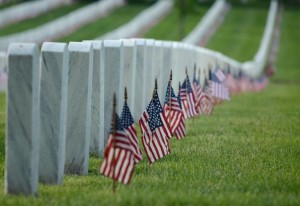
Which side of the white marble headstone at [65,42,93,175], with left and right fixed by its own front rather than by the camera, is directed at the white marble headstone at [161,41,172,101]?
left

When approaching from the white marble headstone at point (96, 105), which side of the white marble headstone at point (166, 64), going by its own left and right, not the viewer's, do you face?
right

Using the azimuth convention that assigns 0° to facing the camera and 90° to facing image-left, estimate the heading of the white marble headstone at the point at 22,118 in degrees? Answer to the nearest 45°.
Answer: approximately 270°

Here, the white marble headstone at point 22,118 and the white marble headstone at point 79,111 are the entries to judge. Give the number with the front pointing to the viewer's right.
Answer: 2

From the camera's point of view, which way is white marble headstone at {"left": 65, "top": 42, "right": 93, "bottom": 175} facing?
to the viewer's right

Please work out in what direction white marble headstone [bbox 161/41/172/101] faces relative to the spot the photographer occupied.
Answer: facing to the right of the viewer

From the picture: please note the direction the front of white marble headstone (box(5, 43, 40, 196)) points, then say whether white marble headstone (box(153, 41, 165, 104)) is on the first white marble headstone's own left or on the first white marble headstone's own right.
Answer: on the first white marble headstone's own left

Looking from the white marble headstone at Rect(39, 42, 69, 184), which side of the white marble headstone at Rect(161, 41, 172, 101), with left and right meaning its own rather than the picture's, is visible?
right

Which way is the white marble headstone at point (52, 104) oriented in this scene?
to the viewer's right

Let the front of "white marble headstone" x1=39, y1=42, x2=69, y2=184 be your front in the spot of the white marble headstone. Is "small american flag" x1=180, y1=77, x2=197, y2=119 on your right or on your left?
on your left

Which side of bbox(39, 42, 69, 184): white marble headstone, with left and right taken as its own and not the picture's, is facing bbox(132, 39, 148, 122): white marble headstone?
left
